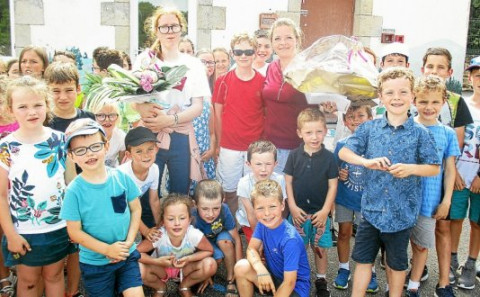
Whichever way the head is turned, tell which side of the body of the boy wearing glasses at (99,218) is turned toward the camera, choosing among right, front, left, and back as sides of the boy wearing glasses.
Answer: front

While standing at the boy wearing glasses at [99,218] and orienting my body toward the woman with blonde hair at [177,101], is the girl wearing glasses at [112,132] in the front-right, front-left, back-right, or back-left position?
front-left

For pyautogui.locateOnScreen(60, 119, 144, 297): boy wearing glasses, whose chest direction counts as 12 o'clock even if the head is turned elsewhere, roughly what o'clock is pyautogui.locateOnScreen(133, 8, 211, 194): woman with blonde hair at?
The woman with blonde hair is roughly at 7 o'clock from the boy wearing glasses.

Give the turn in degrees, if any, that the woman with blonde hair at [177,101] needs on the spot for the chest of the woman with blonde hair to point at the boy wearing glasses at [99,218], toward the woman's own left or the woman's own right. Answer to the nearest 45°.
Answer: approximately 45° to the woman's own right

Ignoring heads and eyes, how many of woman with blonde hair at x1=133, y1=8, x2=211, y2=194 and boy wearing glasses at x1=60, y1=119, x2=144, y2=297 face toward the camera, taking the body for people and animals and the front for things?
2

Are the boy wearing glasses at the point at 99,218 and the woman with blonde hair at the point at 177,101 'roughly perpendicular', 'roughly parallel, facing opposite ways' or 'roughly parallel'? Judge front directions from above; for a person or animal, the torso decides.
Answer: roughly parallel

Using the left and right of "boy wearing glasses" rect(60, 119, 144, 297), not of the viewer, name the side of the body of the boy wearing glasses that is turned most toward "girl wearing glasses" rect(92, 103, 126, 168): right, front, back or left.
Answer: back
